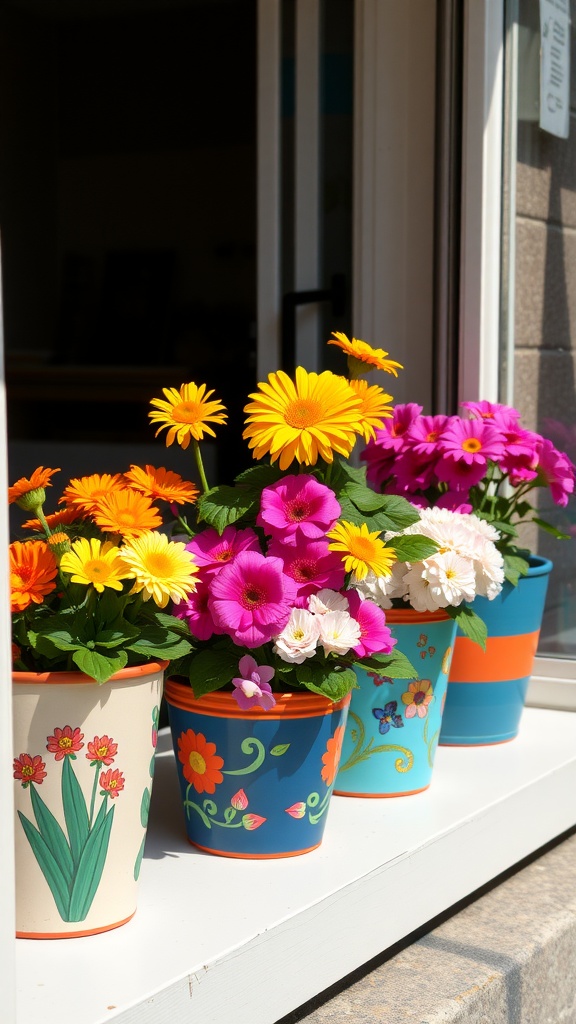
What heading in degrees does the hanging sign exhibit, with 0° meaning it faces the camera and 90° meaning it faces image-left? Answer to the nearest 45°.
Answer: approximately 45°

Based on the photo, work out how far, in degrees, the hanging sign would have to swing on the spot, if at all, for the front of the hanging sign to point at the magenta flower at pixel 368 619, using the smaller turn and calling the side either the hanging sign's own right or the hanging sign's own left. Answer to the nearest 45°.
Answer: approximately 45° to the hanging sign's own left

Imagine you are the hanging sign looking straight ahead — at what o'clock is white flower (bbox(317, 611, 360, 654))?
The white flower is roughly at 11 o'clock from the hanging sign.
